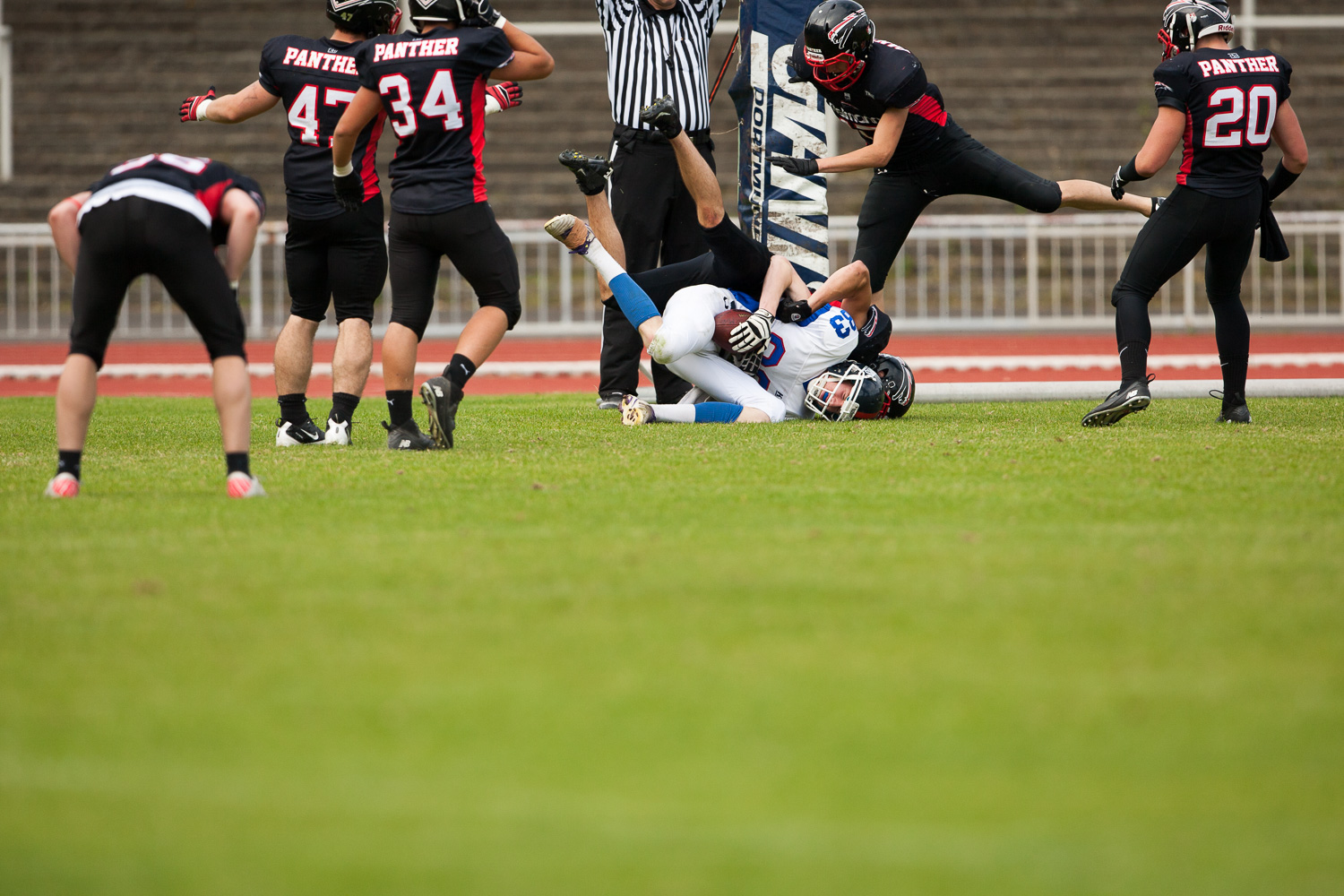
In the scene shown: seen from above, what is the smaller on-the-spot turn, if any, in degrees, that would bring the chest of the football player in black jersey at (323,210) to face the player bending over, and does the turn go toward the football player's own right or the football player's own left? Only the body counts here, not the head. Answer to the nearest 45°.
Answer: approximately 180°

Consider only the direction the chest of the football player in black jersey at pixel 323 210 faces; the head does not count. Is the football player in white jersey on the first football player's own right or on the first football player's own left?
on the first football player's own right

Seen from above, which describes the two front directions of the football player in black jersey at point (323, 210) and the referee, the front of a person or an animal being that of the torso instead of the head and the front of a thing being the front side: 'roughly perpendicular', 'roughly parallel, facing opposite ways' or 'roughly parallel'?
roughly parallel, facing opposite ways

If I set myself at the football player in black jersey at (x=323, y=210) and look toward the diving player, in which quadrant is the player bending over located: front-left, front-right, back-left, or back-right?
back-right

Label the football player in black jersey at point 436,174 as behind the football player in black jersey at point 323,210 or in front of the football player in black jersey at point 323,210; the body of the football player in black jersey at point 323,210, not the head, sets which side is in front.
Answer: behind

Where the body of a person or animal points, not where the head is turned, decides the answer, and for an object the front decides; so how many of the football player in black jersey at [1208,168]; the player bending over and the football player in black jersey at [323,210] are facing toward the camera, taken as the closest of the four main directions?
0

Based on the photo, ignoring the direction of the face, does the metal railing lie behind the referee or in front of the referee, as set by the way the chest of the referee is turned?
behind

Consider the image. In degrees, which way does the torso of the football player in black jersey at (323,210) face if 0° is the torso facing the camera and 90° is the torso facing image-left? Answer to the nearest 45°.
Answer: approximately 180°

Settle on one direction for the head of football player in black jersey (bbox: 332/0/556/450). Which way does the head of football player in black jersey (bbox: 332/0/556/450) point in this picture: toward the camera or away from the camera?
away from the camera

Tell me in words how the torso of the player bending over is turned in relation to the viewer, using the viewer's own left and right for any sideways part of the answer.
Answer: facing away from the viewer

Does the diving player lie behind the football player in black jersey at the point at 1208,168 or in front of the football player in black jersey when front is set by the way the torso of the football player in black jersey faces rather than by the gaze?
in front
